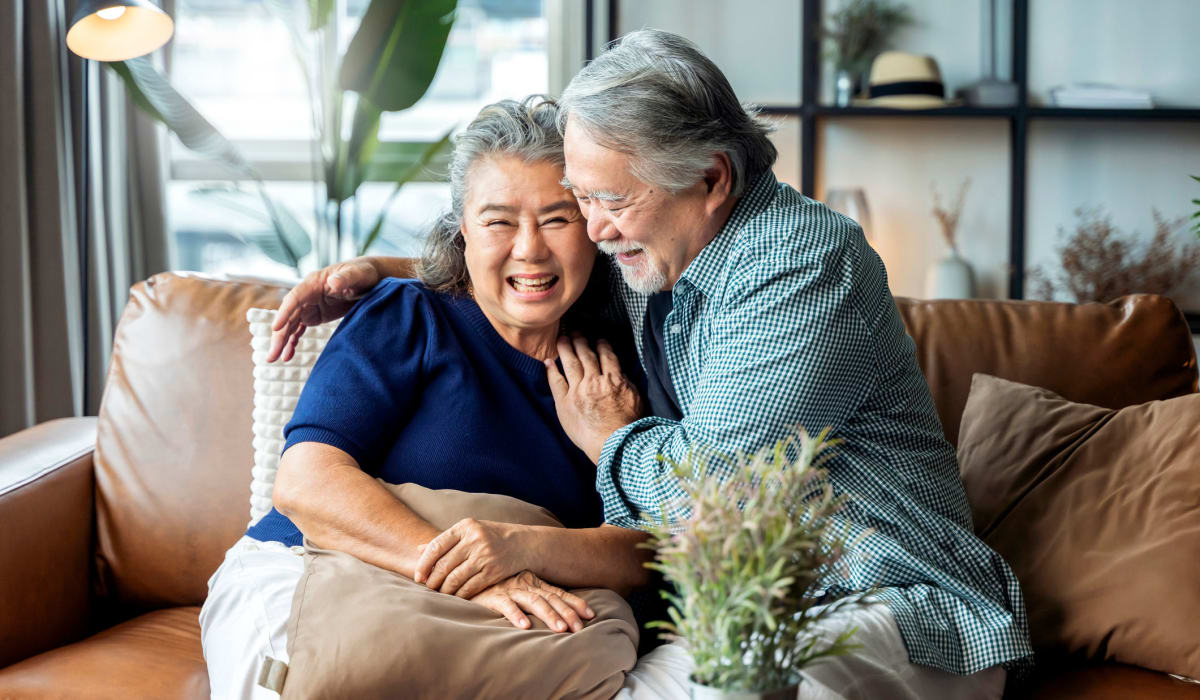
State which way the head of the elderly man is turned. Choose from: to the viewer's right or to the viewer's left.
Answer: to the viewer's left

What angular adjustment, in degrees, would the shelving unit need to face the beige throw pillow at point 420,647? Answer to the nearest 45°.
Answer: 0° — it already faces it

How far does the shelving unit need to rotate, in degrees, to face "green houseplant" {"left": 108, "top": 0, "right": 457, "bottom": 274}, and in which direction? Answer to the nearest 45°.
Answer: approximately 45° to its right

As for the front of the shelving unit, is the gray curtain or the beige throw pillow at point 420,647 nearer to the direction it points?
the beige throw pillow

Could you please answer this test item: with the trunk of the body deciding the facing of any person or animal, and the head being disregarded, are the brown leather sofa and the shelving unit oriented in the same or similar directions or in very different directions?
same or similar directions

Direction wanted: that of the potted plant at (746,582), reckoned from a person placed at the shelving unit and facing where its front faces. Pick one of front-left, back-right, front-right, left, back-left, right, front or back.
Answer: front

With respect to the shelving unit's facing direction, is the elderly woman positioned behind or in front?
in front

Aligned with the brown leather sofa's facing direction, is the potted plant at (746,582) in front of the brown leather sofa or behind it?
in front

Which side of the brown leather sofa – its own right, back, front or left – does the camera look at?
front

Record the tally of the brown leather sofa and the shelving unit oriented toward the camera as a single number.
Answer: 2
